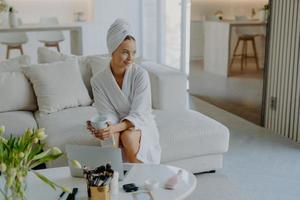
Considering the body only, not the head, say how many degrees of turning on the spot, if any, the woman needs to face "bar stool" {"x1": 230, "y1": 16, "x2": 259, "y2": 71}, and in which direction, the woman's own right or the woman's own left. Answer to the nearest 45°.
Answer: approximately 135° to the woman's own left

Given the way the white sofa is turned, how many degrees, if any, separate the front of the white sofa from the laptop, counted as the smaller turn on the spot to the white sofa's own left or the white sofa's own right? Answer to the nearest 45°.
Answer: approximately 45° to the white sofa's own right

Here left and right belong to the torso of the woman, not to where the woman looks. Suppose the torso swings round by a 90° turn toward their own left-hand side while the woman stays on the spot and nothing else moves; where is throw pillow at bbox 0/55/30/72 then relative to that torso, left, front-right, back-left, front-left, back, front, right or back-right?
back-left

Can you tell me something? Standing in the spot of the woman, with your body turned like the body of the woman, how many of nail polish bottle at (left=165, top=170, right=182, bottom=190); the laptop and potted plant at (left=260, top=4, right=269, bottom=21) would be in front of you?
2

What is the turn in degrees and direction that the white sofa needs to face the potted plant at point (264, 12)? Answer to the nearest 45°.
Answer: approximately 135° to its left

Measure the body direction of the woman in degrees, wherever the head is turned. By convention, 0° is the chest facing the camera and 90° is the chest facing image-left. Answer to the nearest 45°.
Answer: approximately 0°
